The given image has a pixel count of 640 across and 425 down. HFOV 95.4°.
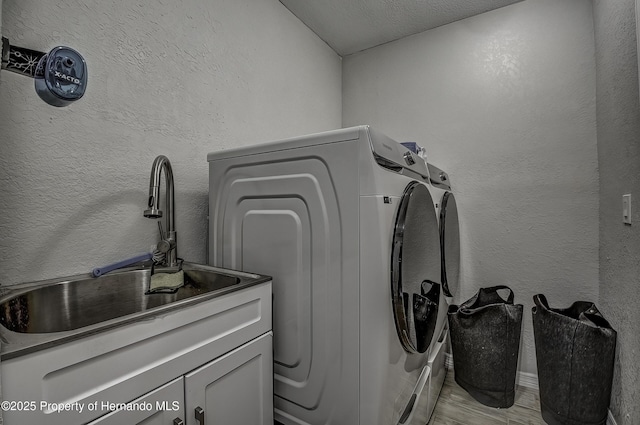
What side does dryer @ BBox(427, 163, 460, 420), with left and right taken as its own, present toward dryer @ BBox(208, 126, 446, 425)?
right

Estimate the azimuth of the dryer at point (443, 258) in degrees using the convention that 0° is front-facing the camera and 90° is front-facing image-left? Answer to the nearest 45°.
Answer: approximately 270°

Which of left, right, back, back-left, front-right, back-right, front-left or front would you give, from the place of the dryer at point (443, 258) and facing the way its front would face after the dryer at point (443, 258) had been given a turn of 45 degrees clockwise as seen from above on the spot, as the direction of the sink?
right

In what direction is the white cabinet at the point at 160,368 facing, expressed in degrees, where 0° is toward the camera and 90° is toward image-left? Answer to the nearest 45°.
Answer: approximately 315°

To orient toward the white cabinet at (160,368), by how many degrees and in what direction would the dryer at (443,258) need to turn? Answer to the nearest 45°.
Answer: approximately 135° to its right
